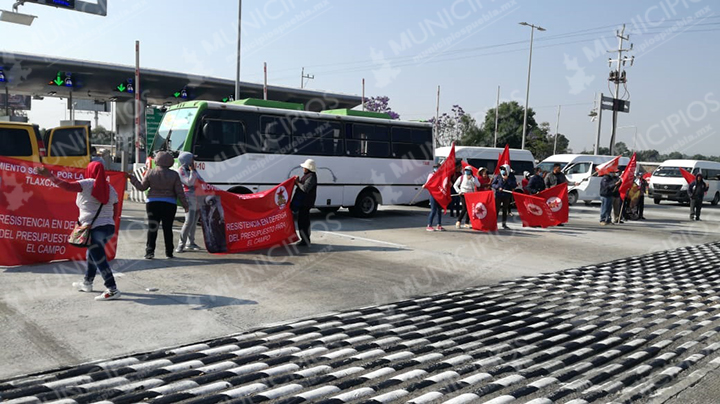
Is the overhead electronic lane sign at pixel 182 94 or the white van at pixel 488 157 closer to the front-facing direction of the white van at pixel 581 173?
the white van

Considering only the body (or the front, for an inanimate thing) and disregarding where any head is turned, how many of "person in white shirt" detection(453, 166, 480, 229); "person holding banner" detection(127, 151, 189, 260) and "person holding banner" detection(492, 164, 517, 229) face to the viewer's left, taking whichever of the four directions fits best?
0

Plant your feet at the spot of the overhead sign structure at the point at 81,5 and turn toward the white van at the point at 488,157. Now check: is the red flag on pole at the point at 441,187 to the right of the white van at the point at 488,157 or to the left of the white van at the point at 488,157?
right

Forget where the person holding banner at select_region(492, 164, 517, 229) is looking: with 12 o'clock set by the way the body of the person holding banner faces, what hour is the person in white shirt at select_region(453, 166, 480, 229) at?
The person in white shirt is roughly at 2 o'clock from the person holding banner.

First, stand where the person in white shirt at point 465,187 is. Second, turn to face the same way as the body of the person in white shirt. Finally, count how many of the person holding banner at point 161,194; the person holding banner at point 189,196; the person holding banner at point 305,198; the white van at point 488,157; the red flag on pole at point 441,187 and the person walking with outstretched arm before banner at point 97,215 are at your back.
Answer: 1

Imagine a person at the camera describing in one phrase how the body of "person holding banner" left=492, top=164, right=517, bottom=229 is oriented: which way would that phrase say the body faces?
toward the camera

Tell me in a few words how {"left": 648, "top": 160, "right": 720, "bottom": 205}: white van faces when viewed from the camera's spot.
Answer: facing the viewer and to the left of the viewer

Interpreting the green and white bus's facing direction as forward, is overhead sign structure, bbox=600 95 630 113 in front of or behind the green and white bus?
behind

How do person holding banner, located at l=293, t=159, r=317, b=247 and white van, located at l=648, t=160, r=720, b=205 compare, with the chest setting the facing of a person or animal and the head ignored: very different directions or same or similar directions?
same or similar directions

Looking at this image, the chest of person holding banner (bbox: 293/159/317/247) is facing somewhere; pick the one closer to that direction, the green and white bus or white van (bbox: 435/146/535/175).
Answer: the green and white bus

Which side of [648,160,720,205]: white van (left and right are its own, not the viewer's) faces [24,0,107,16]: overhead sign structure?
front
